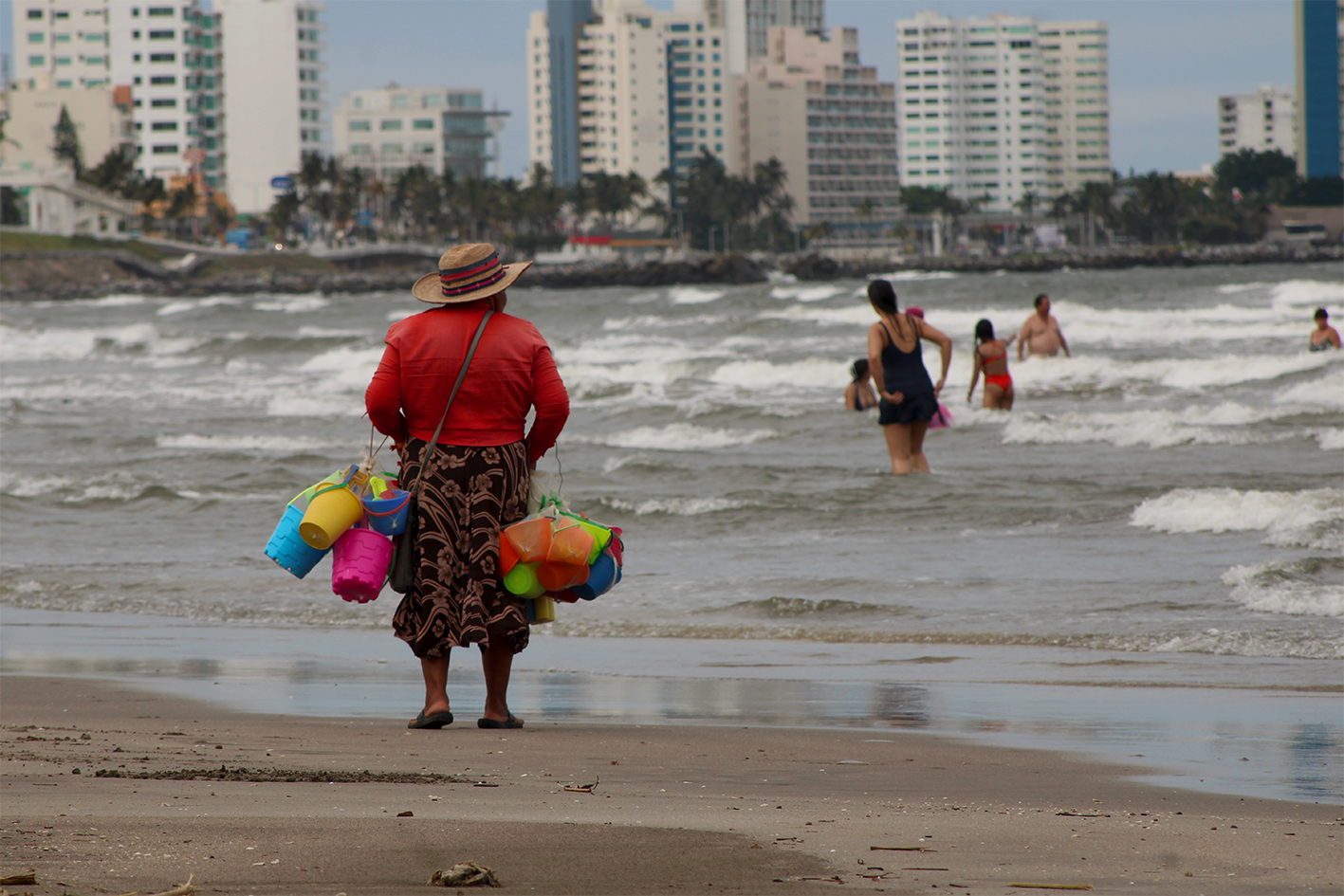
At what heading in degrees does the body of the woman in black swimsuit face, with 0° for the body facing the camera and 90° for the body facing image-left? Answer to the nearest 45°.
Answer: approximately 180°

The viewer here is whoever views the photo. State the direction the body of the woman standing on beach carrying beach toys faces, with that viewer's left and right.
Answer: facing away from the viewer

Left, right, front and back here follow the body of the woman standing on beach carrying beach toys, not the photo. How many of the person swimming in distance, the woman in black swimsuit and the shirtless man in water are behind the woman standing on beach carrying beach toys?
0

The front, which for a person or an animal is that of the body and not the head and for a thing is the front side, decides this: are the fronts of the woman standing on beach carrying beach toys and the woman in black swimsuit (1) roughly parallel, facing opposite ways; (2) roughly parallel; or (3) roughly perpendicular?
roughly parallel

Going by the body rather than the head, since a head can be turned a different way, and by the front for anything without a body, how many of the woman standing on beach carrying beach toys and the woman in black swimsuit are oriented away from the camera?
2

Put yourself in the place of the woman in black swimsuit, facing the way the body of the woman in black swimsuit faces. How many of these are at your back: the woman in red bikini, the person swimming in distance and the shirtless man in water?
0

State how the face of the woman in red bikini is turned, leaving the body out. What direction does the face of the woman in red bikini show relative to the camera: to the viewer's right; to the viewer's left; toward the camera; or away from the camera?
away from the camera

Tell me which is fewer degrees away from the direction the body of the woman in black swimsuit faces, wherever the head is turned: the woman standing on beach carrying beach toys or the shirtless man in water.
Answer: the shirtless man in water

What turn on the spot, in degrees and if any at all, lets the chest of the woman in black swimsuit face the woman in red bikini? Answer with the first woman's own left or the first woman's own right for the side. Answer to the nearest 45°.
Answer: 0° — they already face them

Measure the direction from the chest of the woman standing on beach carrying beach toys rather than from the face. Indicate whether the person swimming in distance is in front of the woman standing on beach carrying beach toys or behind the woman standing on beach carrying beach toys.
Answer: in front

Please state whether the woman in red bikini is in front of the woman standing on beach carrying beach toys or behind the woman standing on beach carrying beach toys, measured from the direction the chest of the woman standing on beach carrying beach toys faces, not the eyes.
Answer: in front

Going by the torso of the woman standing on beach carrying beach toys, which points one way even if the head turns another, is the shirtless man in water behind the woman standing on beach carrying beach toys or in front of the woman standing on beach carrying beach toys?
in front
